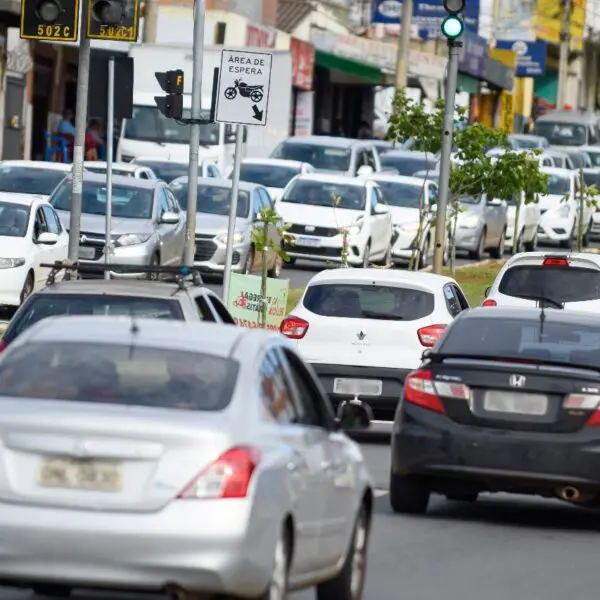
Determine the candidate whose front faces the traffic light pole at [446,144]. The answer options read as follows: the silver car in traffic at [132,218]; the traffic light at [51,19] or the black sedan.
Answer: the black sedan

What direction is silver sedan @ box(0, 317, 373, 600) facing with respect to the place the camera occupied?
facing away from the viewer and to the right of the viewer

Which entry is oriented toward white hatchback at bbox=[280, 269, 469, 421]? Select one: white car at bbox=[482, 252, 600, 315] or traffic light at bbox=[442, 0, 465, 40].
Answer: the traffic light

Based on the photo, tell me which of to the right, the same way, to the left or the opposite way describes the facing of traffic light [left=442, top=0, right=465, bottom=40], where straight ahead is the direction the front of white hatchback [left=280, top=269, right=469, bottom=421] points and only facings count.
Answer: the opposite way

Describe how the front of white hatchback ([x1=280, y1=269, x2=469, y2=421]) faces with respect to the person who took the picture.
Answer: facing away from the viewer

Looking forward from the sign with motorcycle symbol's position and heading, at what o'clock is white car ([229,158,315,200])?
The white car is roughly at 6 o'clock from the sign with motorcycle symbol.

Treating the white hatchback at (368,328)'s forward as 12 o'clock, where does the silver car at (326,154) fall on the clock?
The silver car is roughly at 12 o'clock from the white hatchback.

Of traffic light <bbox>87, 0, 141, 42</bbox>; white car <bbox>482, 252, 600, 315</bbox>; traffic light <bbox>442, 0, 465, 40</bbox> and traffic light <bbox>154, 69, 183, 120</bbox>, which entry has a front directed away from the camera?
the white car

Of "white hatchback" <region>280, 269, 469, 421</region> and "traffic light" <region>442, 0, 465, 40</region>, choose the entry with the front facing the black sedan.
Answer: the traffic light

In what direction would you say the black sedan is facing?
away from the camera

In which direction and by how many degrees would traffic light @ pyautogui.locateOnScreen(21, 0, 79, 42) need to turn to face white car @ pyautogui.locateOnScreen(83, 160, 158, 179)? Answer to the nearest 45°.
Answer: approximately 180°

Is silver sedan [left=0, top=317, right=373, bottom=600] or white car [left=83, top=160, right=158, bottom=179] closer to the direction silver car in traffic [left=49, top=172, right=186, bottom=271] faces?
the silver sedan
